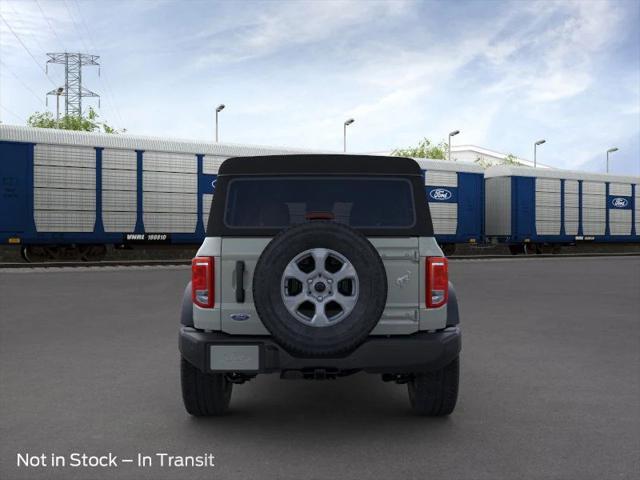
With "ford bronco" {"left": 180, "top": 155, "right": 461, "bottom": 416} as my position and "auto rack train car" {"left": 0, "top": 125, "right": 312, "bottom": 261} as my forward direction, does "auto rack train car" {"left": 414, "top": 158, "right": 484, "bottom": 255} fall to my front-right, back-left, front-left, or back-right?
front-right

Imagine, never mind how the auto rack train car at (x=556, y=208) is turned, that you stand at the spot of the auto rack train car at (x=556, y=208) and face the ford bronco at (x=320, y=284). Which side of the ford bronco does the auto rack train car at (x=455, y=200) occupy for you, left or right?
right

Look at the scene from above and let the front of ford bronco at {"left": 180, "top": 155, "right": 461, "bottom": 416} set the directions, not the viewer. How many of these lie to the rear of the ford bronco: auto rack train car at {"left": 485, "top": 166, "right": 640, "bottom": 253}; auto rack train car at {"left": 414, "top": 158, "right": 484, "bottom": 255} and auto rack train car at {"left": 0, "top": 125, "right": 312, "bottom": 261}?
0

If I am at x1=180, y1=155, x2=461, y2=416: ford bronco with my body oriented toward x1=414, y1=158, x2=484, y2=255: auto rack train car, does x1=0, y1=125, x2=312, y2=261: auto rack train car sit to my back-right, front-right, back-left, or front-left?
front-left

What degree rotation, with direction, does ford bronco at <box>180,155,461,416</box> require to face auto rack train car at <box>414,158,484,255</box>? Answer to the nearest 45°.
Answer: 0° — it already faces it

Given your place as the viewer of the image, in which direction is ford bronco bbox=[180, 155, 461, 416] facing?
facing away from the viewer

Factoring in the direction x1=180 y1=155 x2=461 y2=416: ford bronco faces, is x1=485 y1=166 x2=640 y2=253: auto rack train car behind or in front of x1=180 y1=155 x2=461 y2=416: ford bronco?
in front

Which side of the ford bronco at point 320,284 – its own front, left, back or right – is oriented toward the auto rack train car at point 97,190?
front

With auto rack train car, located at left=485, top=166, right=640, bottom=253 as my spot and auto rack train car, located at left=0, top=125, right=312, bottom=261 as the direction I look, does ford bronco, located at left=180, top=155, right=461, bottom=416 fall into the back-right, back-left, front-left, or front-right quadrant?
front-left
